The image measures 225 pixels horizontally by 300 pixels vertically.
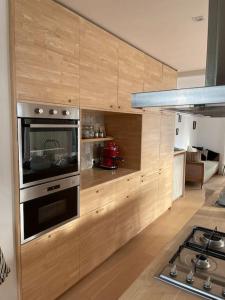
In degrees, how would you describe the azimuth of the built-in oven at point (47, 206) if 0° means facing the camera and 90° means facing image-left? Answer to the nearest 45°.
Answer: approximately 315°

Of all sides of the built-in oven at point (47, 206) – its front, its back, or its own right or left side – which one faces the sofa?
left

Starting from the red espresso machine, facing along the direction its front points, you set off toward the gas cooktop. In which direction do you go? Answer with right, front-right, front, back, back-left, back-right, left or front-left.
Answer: front-right

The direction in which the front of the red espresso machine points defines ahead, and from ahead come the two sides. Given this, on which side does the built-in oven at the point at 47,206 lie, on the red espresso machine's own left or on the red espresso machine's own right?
on the red espresso machine's own right

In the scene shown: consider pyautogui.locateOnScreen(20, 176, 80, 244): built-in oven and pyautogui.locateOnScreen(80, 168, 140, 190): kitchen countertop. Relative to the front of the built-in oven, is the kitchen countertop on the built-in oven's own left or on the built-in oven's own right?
on the built-in oven's own left

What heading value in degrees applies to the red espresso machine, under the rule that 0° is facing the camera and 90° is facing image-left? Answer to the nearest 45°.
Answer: approximately 315°
